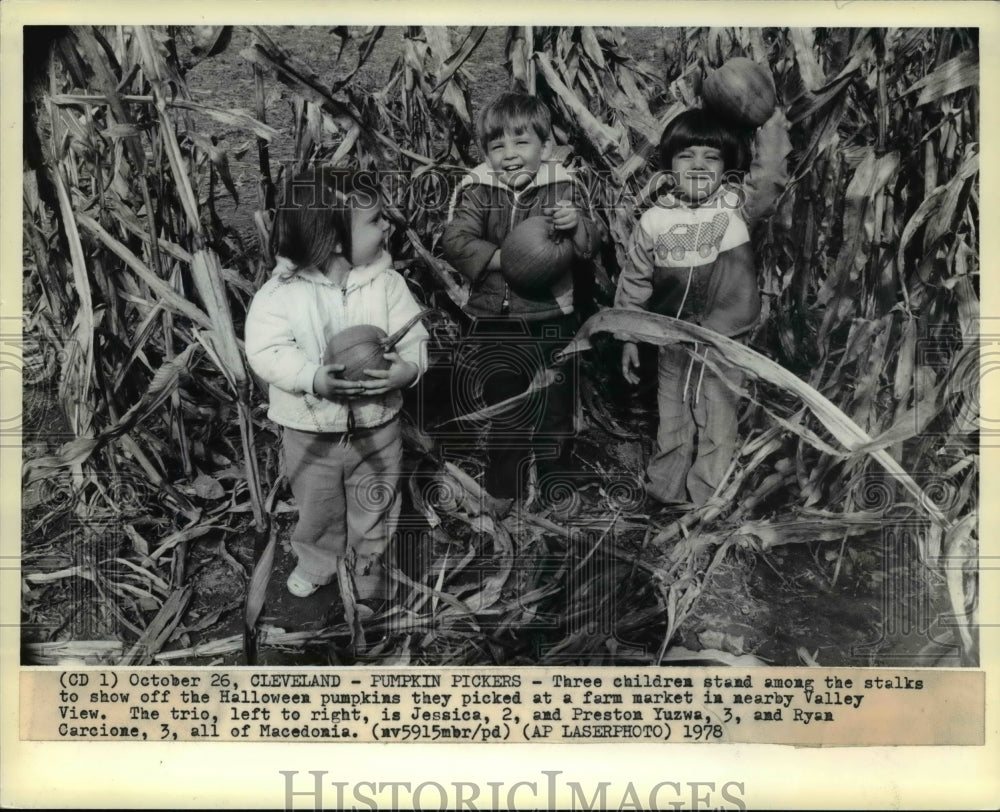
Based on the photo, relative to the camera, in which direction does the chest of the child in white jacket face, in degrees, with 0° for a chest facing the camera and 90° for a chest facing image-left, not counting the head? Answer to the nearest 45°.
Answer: approximately 0°

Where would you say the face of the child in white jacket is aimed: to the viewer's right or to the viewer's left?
to the viewer's right

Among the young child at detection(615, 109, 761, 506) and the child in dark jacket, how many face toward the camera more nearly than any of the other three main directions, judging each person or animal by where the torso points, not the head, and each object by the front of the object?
2

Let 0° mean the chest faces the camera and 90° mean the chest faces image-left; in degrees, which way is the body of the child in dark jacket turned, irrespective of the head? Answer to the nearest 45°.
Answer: approximately 0°
